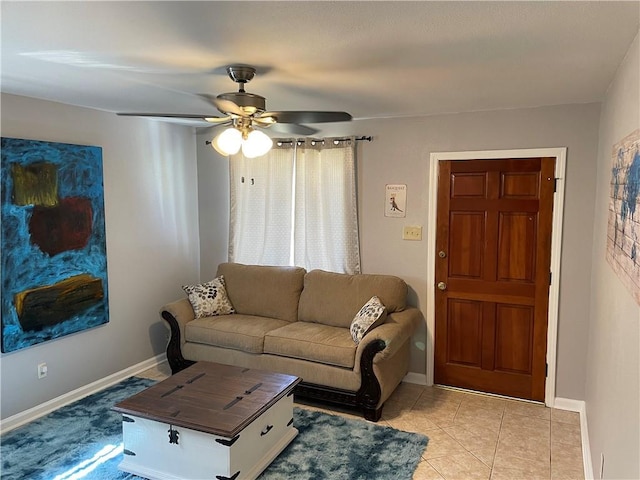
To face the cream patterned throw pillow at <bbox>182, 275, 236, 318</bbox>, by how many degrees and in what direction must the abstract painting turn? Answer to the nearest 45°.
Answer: approximately 45° to its left

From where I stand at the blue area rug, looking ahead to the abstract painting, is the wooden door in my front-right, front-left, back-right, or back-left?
back-right

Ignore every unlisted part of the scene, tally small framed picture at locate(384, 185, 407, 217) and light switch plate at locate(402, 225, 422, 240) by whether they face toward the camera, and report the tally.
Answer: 2

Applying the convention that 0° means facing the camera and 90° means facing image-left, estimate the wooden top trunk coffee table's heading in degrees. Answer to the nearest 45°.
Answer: approximately 45°

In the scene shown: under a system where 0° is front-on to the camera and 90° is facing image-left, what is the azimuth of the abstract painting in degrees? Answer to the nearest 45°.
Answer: approximately 315°

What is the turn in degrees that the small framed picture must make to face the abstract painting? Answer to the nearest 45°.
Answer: approximately 90° to its right

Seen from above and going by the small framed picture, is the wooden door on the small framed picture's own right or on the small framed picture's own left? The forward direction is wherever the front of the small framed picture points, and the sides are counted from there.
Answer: on the small framed picture's own left

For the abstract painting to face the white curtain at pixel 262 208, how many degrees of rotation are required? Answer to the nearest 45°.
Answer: approximately 45° to its left

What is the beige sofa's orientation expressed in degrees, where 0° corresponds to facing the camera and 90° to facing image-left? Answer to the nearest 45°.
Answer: approximately 45°

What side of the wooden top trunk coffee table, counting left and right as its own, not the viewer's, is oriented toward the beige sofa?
back

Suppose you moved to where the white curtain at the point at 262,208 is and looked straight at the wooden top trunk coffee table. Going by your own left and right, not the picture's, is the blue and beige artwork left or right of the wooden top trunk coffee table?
left

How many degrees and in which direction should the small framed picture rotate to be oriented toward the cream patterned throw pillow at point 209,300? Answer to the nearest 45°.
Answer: approximately 90° to its right

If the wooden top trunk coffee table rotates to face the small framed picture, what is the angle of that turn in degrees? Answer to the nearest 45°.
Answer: approximately 180°
